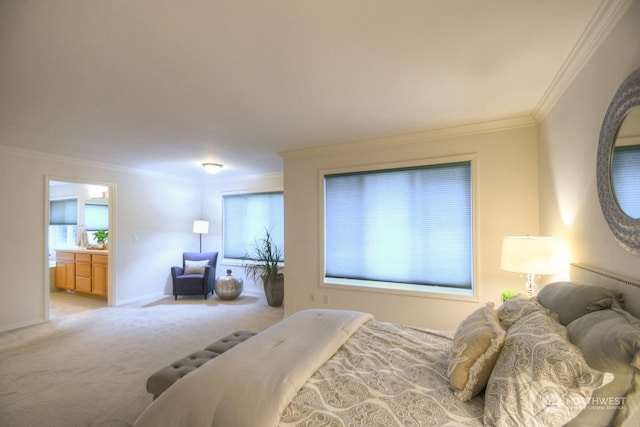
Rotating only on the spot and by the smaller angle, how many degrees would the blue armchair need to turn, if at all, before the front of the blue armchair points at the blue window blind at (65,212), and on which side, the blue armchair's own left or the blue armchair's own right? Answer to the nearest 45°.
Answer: approximately 90° to the blue armchair's own right

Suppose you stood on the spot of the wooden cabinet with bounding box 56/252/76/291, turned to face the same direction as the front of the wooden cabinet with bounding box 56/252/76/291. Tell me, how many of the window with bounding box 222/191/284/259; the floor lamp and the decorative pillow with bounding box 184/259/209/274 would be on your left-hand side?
3

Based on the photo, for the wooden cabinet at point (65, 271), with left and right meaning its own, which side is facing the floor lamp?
left

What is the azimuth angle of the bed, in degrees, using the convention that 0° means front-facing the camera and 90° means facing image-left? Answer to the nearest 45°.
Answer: approximately 90°

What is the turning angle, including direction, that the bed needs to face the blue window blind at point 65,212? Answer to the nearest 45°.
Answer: approximately 45° to its right

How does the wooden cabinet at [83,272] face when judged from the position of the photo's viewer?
facing the viewer and to the left of the viewer

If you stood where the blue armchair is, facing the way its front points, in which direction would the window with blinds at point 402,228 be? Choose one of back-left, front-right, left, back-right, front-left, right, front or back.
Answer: left

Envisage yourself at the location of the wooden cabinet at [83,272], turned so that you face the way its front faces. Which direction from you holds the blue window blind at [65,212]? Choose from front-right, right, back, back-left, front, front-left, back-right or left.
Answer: back-right

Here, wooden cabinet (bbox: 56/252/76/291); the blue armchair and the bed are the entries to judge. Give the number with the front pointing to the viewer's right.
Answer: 0

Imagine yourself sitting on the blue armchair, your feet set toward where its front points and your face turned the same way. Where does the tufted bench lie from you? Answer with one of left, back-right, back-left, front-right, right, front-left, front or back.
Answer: front-left

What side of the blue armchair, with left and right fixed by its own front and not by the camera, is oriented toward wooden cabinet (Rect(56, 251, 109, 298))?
right

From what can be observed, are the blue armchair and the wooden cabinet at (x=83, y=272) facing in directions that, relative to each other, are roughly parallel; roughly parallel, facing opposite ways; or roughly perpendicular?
roughly parallel

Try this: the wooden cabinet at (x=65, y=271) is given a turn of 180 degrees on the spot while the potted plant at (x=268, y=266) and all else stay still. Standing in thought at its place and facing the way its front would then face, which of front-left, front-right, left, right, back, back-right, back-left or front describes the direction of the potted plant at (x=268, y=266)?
right

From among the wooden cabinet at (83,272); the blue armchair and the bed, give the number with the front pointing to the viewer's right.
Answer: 0

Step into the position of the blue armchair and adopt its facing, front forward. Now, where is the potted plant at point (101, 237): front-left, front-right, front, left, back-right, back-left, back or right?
right

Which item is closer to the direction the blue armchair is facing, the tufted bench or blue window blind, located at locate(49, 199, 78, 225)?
the tufted bench
